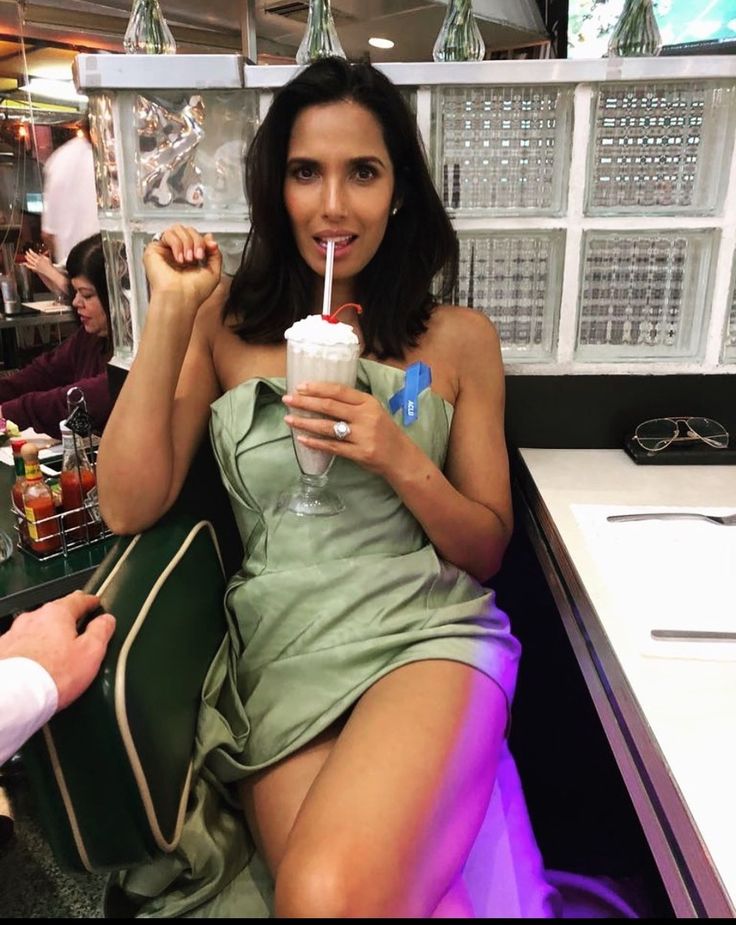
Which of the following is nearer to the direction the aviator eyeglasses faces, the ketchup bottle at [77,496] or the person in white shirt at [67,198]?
the ketchup bottle

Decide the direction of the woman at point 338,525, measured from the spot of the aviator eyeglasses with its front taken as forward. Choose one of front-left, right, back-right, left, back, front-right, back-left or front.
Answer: front-right

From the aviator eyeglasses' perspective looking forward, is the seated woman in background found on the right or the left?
on its right

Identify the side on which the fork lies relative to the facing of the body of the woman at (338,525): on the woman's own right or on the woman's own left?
on the woman's own left

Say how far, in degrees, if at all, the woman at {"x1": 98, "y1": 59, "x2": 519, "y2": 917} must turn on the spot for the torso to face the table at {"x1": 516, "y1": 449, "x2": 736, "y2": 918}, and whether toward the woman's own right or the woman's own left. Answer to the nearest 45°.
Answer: approximately 45° to the woman's own left

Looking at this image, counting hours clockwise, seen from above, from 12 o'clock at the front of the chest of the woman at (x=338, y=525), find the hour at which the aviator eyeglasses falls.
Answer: The aviator eyeglasses is roughly at 8 o'clock from the woman.

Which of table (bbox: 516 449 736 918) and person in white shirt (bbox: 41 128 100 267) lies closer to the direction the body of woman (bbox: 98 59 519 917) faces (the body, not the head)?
the table

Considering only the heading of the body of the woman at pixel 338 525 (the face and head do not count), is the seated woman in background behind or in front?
behind

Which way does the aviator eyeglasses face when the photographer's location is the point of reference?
facing the viewer

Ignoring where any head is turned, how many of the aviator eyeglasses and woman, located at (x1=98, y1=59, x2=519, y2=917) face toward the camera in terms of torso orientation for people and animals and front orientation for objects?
2

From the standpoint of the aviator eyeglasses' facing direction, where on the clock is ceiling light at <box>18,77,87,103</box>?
The ceiling light is roughly at 4 o'clock from the aviator eyeglasses.

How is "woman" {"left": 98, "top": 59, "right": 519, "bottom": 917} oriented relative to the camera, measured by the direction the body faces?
toward the camera
